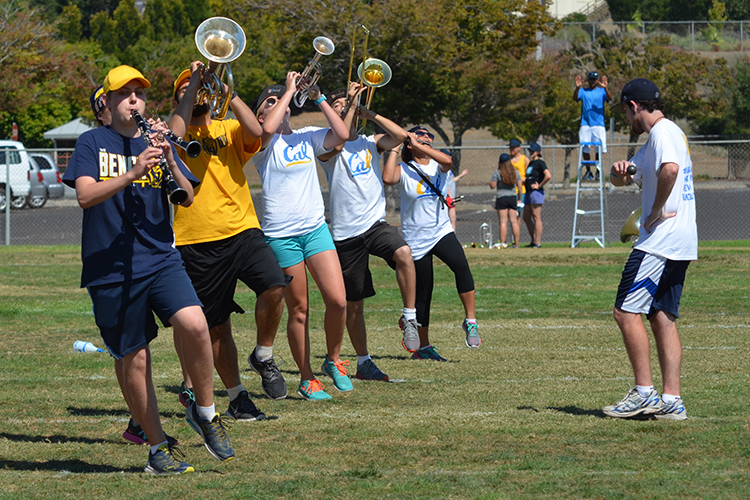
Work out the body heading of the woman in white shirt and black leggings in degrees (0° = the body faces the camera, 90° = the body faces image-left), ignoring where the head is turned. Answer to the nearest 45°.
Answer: approximately 315°

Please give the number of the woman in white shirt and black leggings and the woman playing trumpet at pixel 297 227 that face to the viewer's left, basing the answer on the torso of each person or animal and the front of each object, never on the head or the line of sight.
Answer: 0

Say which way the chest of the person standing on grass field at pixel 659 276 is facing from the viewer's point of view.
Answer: to the viewer's left

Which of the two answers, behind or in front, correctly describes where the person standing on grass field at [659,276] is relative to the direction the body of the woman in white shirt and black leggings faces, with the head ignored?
in front

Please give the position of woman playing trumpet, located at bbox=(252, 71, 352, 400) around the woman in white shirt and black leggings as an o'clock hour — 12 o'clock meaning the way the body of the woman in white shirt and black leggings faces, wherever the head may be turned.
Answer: The woman playing trumpet is roughly at 2 o'clock from the woman in white shirt and black leggings.

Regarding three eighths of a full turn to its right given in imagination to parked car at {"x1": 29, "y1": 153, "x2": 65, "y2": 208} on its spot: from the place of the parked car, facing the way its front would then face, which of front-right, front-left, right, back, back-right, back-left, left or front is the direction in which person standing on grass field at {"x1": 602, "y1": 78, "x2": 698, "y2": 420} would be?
right

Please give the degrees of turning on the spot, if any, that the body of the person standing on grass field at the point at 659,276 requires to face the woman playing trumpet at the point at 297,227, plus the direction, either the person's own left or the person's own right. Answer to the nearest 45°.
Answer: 0° — they already face them

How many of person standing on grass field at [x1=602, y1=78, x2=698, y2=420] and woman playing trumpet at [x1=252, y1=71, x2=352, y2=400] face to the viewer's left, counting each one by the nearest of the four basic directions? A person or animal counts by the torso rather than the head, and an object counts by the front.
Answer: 1

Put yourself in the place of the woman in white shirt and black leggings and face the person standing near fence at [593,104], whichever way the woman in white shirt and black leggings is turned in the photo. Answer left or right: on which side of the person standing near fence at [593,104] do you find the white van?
left

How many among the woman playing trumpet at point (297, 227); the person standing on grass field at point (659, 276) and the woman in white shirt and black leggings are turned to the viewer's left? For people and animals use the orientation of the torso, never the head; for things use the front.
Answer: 1
